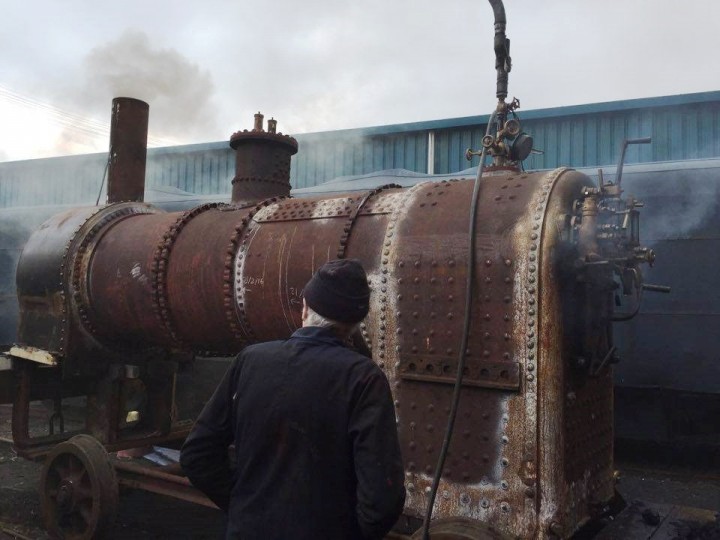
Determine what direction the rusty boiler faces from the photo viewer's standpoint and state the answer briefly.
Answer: facing away from the viewer and to the left of the viewer

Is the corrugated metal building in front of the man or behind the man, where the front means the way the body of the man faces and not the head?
in front

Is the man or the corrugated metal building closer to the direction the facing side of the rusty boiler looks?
the corrugated metal building

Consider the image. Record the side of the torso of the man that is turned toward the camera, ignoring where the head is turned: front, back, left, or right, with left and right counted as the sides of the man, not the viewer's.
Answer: back

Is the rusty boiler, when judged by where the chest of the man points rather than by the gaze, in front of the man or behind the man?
in front

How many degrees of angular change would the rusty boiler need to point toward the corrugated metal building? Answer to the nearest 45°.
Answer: approximately 45° to its right

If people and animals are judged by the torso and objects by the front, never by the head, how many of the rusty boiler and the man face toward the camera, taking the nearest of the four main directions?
0

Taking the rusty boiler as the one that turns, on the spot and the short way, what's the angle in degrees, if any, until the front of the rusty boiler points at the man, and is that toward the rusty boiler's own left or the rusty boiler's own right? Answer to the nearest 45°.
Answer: approximately 90° to the rusty boiler's own left

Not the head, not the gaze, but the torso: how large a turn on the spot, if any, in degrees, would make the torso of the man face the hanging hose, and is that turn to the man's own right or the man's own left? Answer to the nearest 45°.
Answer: approximately 45° to the man's own right
